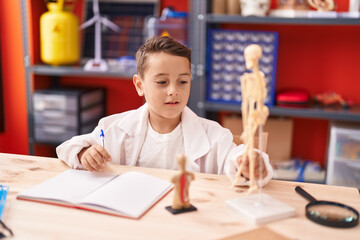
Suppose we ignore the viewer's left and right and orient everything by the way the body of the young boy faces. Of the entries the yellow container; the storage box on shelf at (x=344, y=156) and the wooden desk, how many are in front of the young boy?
1

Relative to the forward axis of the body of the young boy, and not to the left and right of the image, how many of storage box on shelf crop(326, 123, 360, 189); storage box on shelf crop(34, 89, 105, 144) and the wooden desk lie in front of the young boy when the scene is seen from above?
1

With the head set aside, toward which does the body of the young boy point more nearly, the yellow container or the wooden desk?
the wooden desk

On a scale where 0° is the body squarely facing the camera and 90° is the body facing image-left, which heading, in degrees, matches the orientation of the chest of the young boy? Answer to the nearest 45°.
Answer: approximately 0°

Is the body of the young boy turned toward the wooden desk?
yes

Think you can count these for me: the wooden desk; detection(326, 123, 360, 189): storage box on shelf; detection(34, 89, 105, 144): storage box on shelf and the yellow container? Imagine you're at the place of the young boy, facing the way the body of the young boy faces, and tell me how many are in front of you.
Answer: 1

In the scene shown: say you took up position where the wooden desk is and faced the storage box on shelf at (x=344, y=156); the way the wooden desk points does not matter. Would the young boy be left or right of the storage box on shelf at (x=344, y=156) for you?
left

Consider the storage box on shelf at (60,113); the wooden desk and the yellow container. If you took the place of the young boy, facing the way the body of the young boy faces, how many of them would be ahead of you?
1

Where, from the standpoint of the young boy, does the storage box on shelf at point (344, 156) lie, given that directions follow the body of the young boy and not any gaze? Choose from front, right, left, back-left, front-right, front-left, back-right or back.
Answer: back-left

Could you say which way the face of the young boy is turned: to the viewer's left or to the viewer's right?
to the viewer's right
